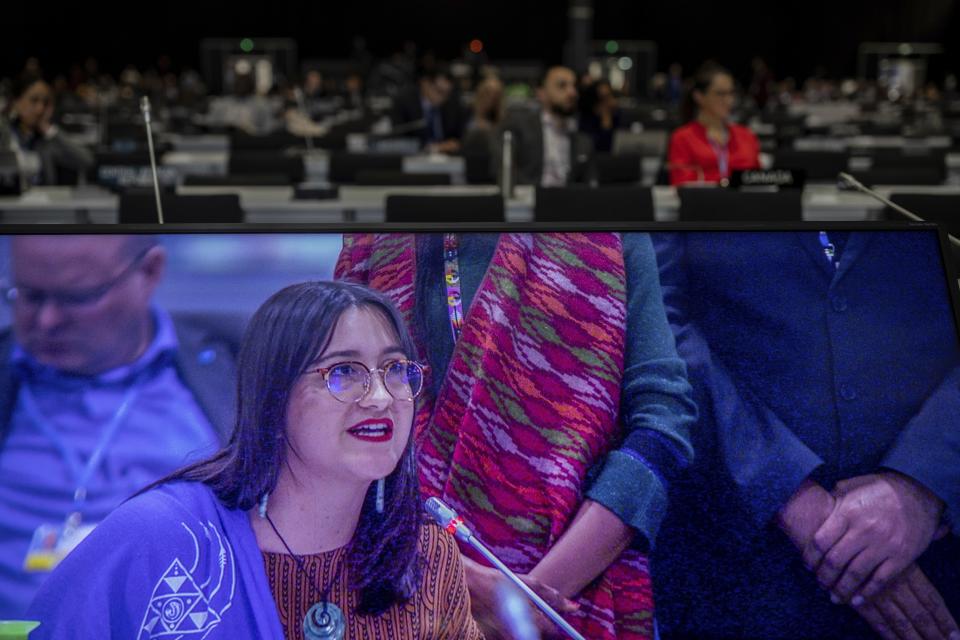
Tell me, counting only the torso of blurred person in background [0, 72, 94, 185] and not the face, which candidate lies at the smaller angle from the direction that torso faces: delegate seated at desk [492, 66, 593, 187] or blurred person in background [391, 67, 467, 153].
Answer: the delegate seated at desk

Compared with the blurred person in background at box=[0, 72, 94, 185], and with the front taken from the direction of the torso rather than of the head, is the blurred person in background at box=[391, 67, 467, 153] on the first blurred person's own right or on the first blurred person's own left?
on the first blurred person's own left

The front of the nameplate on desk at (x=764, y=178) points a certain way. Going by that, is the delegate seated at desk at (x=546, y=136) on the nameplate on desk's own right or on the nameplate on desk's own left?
on the nameplate on desk's own right

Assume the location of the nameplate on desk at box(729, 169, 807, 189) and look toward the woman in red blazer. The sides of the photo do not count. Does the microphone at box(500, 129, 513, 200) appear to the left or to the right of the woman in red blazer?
left
